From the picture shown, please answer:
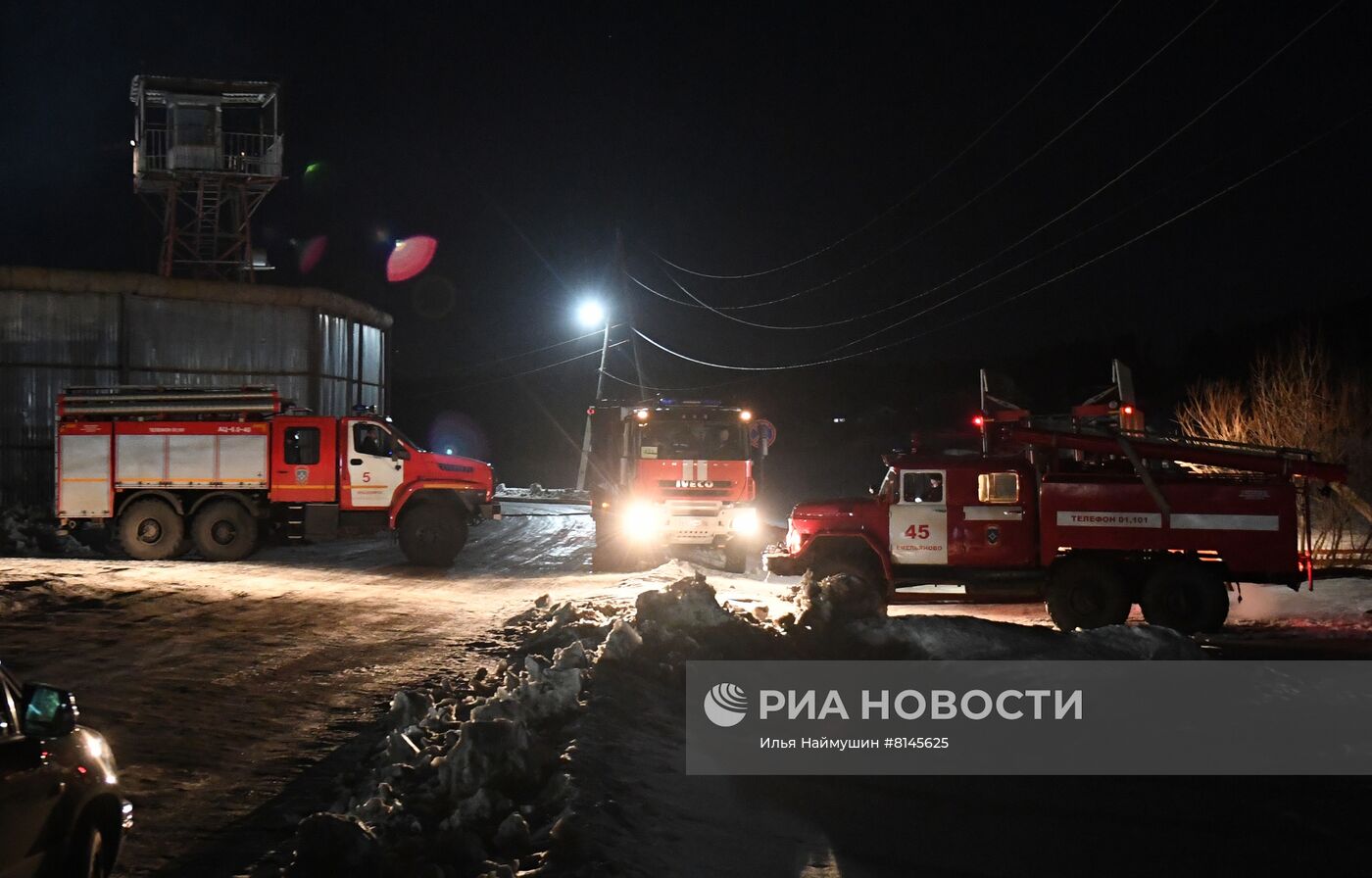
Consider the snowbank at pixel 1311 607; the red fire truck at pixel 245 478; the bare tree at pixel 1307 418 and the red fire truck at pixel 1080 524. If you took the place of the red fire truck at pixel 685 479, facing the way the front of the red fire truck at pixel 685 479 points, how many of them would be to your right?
1

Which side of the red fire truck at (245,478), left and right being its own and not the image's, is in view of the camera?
right

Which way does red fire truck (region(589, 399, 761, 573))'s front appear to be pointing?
toward the camera

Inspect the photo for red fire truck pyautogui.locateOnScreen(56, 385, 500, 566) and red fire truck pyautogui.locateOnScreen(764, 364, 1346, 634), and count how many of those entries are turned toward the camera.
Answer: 0

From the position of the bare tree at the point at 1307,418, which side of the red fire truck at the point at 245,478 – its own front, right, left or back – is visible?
front

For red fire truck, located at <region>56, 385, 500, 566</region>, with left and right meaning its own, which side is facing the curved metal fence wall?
left

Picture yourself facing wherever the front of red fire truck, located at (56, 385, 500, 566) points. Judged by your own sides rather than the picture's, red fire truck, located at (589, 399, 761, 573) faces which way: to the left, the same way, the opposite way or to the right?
to the right

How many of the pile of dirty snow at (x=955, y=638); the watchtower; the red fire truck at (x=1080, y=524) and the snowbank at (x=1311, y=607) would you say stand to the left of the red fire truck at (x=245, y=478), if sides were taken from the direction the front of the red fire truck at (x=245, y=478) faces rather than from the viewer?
1

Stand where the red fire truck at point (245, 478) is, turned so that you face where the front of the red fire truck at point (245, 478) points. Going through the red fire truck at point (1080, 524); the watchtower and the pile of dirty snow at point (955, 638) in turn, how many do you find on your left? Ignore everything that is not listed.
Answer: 1

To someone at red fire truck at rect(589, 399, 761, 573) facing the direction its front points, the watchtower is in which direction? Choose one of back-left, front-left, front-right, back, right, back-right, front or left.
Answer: back-right

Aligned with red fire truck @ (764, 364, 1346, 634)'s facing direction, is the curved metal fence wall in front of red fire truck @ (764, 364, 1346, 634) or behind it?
in front

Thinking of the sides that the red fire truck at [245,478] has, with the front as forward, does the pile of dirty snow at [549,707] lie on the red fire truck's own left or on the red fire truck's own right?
on the red fire truck's own right

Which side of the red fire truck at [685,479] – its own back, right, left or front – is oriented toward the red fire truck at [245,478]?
right

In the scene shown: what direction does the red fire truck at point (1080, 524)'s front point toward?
to the viewer's left

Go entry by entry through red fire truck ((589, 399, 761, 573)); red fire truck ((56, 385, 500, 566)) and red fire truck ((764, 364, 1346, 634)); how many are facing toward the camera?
1

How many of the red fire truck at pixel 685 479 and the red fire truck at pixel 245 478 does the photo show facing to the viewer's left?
0
